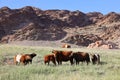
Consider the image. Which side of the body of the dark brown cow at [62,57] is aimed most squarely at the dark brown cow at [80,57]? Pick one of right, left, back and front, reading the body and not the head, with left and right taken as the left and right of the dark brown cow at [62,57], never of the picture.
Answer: back

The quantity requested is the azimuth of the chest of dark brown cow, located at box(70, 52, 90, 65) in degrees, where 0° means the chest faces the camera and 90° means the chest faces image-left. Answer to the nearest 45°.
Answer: approximately 90°

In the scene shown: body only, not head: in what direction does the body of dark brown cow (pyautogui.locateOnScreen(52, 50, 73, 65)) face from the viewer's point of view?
to the viewer's left

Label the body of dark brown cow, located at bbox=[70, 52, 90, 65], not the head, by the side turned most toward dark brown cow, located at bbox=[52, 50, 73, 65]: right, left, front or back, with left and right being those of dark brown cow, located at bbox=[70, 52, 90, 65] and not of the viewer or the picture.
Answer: front

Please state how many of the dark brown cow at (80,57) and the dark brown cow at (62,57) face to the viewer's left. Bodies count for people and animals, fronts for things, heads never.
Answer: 2
